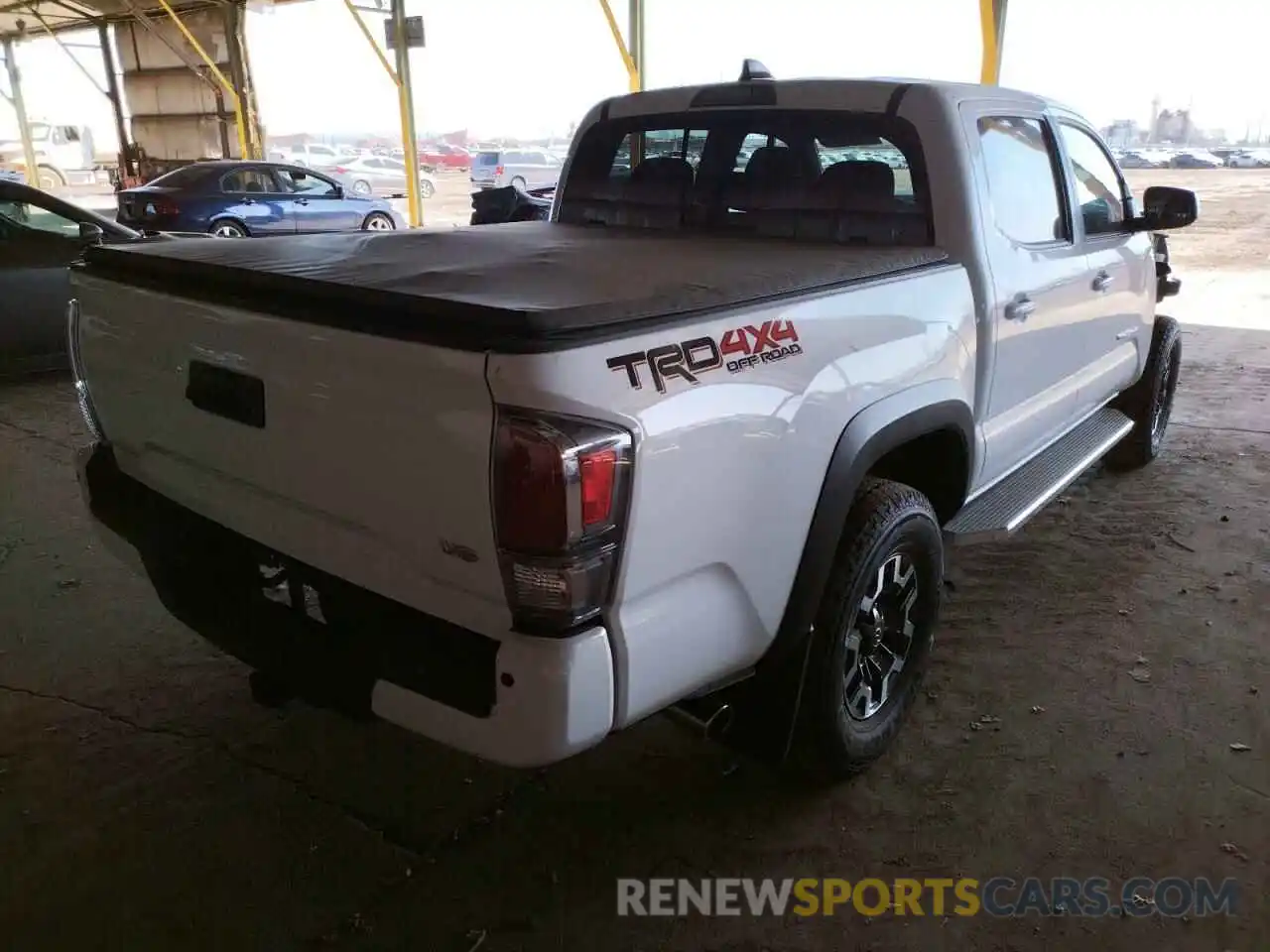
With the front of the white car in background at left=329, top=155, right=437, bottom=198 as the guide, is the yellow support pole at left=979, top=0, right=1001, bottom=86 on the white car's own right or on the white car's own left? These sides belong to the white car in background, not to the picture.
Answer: on the white car's own right

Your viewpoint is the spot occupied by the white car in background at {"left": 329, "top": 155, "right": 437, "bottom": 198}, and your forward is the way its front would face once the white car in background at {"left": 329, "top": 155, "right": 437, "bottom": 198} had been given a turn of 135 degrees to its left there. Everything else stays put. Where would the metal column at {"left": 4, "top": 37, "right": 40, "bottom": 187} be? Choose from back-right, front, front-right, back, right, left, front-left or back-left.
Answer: front-left

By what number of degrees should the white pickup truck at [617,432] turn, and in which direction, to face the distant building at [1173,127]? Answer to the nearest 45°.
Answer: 0° — it already faces it

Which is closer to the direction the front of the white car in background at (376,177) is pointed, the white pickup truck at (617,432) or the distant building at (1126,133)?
the distant building

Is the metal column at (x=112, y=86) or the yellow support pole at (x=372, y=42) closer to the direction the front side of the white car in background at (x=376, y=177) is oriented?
the yellow support pole

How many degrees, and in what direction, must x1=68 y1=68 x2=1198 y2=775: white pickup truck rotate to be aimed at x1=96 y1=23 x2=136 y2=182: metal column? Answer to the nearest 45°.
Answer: approximately 90° to its left

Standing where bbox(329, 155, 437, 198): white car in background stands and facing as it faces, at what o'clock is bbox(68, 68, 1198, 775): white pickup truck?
The white pickup truck is roughly at 3 o'clock from the white car in background.

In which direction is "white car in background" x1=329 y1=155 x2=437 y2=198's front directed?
to the viewer's right

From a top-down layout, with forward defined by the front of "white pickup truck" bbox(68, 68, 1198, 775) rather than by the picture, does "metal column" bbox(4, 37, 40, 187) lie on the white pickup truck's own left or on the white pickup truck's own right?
on the white pickup truck's own left

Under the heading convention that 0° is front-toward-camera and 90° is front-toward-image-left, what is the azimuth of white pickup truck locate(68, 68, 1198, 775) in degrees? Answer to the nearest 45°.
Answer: approximately 225°

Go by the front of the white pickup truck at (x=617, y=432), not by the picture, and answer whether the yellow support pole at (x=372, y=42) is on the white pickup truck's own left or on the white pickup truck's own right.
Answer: on the white pickup truck's own left

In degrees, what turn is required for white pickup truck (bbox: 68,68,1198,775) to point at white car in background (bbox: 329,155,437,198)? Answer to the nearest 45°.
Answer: approximately 45° to its left

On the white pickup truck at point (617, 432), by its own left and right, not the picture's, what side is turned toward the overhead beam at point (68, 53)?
left
